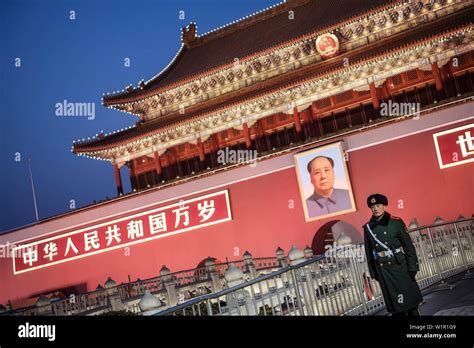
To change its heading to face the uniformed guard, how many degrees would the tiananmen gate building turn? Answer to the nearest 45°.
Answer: approximately 45° to its left

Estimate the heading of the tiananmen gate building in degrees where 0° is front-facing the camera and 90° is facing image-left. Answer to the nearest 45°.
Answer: approximately 45°

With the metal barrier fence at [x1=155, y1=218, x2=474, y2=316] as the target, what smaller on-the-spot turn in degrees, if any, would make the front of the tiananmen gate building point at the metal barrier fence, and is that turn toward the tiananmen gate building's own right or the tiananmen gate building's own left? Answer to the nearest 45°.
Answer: approximately 45° to the tiananmen gate building's own left

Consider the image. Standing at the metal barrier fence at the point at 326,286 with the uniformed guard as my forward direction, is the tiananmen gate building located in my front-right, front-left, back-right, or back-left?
back-left
